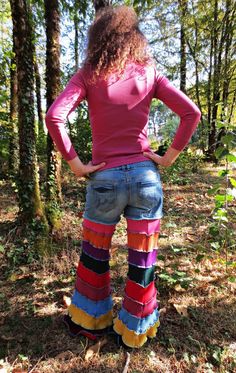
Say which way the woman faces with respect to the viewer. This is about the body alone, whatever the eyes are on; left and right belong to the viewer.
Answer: facing away from the viewer

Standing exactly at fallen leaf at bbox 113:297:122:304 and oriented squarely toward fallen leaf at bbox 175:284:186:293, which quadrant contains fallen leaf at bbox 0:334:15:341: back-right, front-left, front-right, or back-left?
back-right

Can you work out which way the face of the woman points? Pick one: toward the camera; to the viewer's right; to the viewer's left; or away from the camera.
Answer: away from the camera
